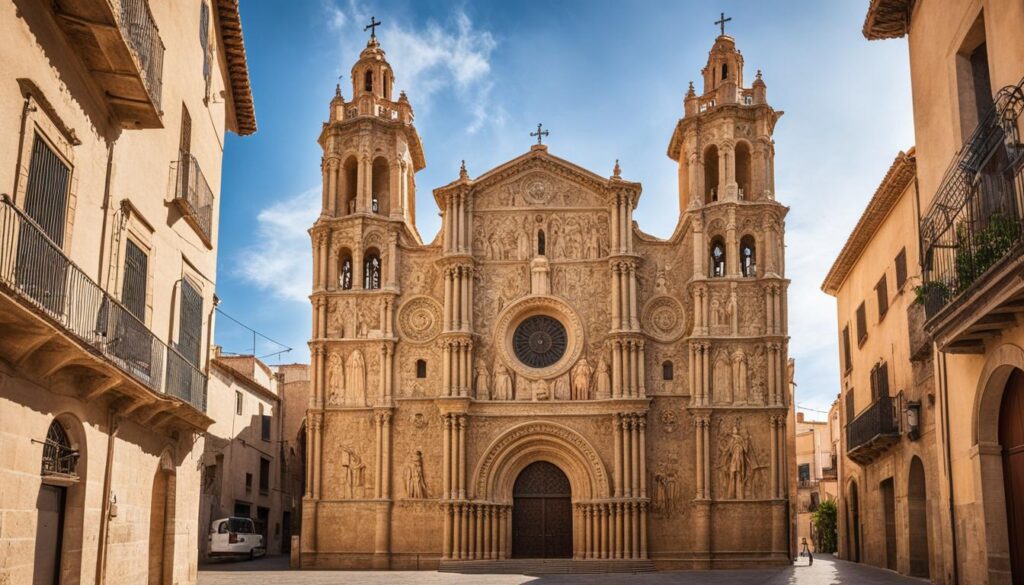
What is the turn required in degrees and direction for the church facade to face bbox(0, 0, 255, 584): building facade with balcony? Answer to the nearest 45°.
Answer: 0° — it already faces it

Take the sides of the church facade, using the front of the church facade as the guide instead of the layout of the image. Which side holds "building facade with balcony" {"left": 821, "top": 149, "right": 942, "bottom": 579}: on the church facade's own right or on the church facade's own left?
on the church facade's own left

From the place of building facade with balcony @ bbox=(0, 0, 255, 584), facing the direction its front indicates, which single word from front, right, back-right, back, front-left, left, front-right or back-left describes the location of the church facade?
left

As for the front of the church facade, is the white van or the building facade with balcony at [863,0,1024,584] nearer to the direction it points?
the building facade with balcony

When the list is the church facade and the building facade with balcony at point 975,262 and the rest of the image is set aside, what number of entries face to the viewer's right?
0

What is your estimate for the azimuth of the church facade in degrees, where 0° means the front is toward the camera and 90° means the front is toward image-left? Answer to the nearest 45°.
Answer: approximately 0°
